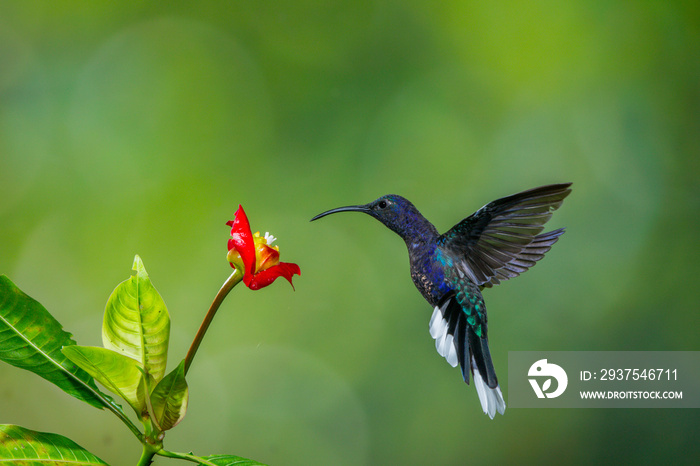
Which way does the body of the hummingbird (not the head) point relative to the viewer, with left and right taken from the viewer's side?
facing to the left of the viewer
